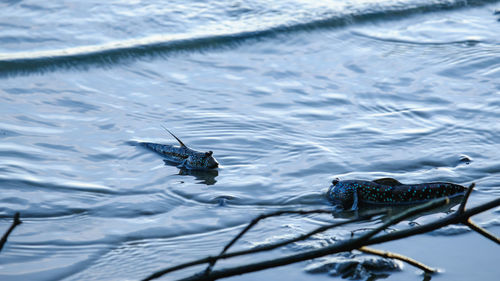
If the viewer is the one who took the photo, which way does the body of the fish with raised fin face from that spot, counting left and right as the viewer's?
facing the viewer and to the right of the viewer

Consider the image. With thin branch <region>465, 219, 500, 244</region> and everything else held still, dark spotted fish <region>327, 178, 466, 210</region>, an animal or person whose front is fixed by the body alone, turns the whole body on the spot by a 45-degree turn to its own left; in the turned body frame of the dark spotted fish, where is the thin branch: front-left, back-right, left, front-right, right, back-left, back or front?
front-left

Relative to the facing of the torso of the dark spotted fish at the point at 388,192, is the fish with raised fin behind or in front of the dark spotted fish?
in front

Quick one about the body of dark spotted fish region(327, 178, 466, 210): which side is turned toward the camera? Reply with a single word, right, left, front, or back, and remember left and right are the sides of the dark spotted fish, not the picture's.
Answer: left

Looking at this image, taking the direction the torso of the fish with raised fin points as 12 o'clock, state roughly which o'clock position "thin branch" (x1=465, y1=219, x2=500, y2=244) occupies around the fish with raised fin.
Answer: The thin branch is roughly at 1 o'clock from the fish with raised fin.

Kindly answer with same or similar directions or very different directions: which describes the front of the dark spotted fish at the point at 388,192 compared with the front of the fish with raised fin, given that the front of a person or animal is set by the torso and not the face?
very different directions

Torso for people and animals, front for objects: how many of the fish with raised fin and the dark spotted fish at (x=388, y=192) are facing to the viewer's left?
1

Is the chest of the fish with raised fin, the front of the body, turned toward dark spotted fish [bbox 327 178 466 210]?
yes
